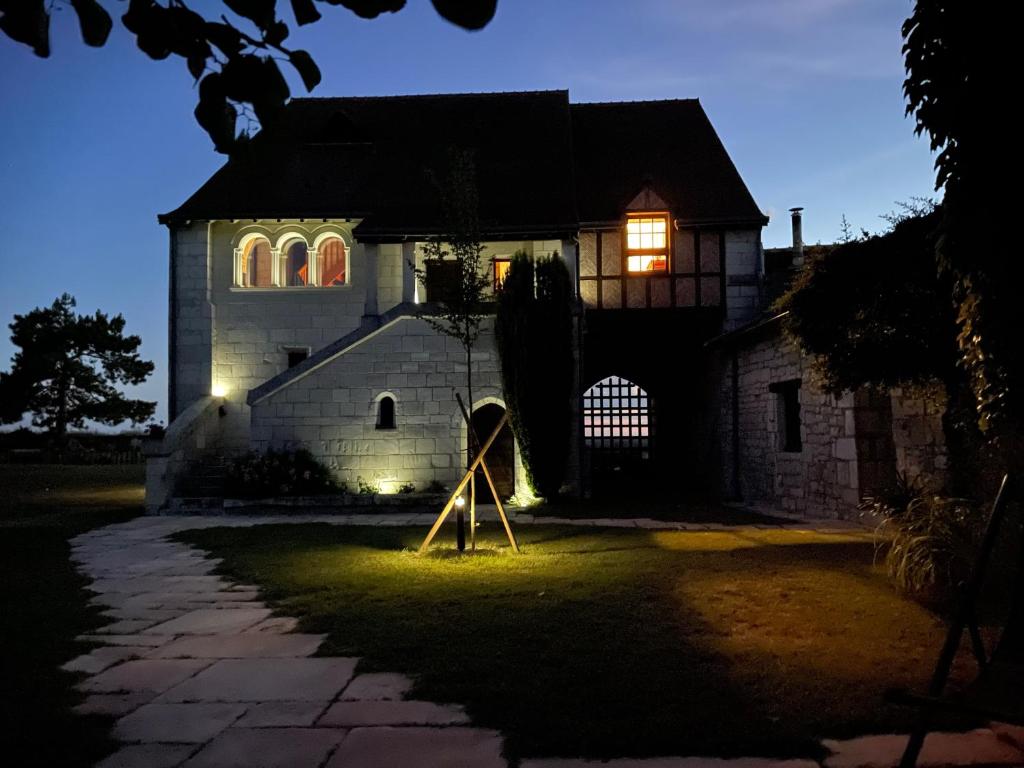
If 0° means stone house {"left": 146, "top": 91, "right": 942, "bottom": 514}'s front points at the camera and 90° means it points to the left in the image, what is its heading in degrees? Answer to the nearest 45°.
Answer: approximately 0°

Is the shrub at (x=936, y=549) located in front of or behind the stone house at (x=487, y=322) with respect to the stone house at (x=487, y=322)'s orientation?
in front

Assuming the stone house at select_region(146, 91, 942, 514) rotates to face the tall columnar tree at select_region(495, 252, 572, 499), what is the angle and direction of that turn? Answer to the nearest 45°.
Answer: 0° — it already faces it

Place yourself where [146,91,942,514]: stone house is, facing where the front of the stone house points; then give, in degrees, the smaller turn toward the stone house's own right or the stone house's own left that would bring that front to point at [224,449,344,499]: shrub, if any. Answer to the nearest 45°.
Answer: approximately 45° to the stone house's own right

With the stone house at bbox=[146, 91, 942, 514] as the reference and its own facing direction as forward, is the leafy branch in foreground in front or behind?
in front

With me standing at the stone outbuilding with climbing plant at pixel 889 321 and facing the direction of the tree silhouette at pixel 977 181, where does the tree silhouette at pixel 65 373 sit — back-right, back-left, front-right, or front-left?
back-right

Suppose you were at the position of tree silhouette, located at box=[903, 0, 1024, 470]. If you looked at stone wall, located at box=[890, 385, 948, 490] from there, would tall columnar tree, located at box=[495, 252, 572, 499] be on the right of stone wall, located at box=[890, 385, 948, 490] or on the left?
left

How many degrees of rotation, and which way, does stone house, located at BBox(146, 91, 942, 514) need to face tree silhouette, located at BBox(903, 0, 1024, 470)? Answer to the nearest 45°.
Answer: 0° — it already faces it

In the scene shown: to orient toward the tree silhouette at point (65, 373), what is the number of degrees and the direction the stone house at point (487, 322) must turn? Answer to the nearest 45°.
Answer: approximately 135° to its right

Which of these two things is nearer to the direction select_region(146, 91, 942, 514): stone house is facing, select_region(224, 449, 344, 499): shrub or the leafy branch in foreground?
the leafy branch in foreground

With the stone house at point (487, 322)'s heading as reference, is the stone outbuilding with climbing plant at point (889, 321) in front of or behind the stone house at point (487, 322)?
in front
